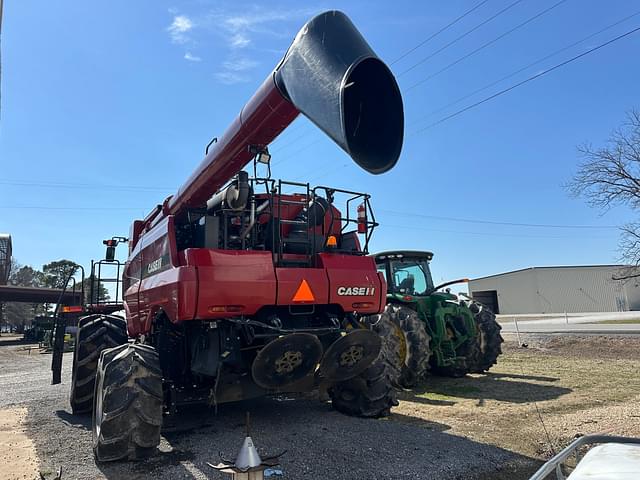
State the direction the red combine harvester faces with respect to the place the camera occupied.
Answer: facing away from the viewer and to the left of the viewer

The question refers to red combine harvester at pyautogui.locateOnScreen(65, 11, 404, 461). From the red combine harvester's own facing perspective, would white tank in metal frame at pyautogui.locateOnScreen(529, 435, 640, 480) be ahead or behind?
behind

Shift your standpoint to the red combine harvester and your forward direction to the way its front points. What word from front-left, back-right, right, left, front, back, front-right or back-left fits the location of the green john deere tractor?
right

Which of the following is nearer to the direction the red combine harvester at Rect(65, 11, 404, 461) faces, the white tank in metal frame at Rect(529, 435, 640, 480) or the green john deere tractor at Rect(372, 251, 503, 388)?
the green john deere tractor
